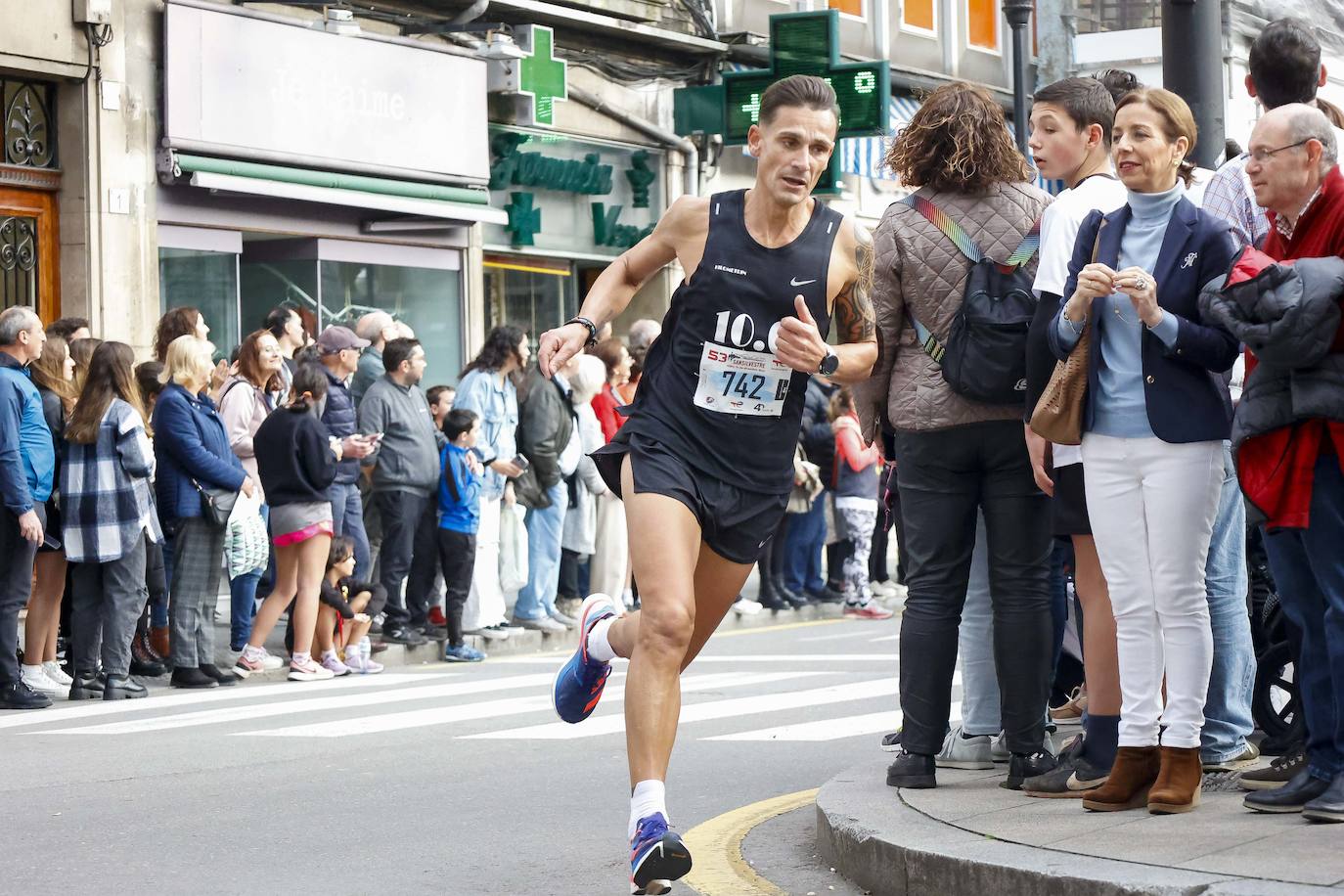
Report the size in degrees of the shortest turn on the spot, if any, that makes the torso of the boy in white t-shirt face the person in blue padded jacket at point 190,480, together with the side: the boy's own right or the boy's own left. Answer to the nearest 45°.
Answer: approximately 45° to the boy's own right

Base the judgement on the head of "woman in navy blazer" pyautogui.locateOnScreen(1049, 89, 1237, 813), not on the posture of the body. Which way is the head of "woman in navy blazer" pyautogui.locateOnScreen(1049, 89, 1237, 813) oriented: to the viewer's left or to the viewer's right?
to the viewer's left

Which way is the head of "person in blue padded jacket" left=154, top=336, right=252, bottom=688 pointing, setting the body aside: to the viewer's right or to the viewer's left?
to the viewer's right

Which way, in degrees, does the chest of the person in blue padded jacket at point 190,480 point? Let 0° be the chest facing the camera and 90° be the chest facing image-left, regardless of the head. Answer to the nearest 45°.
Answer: approximately 270°

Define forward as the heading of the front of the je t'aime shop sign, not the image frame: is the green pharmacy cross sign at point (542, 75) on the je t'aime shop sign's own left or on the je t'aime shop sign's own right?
on the je t'aime shop sign's own left

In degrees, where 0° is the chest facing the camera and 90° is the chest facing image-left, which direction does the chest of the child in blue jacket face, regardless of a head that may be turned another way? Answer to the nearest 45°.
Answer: approximately 270°

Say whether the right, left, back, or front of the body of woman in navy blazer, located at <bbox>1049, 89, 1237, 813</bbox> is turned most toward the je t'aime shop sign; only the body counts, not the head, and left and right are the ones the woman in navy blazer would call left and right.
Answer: right

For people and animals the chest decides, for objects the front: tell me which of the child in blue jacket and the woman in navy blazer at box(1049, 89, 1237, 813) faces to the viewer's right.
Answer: the child in blue jacket

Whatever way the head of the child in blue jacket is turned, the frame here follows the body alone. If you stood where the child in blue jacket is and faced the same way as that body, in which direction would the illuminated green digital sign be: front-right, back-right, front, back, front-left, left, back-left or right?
front-left

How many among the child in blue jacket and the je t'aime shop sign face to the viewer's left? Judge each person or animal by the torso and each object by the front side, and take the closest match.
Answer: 0

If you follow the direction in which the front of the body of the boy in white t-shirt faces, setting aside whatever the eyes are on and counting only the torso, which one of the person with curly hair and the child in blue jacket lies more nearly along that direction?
the person with curly hair

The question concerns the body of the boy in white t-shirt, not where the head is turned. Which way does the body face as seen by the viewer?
to the viewer's left
